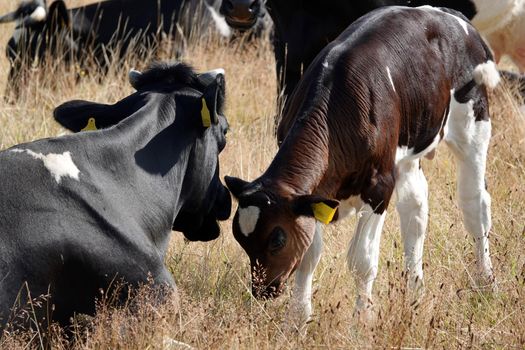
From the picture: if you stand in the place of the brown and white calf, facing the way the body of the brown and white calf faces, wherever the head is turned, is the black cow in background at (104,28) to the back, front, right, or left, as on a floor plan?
right

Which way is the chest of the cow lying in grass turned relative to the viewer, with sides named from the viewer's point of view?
facing away from the viewer and to the right of the viewer

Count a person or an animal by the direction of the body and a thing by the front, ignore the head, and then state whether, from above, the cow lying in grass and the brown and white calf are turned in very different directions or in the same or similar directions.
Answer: very different directions

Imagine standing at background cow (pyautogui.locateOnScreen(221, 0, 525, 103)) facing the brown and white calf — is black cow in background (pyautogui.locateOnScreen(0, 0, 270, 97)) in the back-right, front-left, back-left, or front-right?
back-right

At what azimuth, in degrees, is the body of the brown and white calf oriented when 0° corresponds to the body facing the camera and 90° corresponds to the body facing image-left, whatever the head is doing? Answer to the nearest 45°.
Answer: approximately 45°

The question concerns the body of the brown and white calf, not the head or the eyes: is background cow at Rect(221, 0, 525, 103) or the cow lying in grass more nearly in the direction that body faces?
the cow lying in grass

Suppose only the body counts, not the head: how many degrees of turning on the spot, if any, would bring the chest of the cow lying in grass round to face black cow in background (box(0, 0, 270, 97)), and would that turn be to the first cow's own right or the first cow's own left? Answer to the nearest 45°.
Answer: approximately 45° to the first cow's own left
